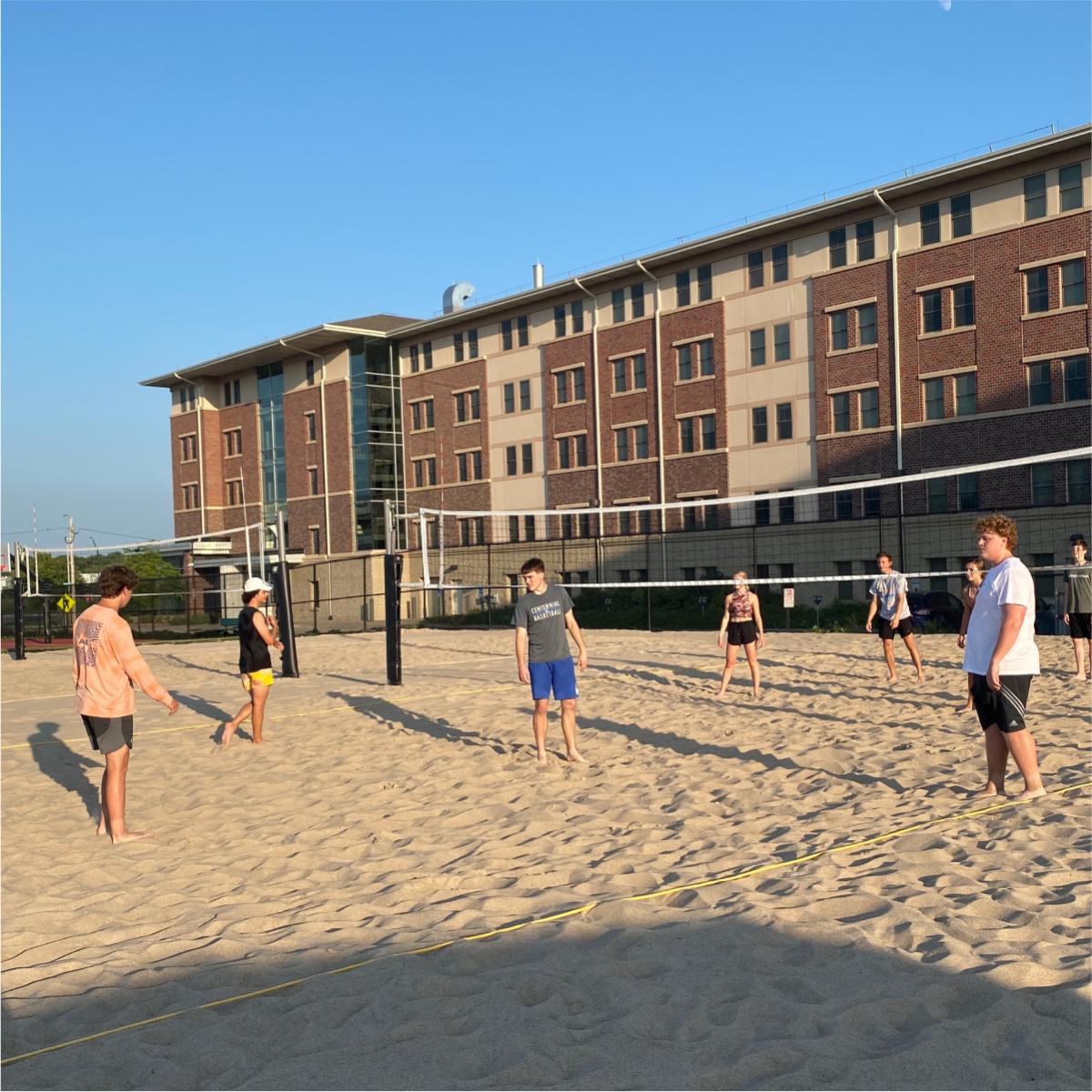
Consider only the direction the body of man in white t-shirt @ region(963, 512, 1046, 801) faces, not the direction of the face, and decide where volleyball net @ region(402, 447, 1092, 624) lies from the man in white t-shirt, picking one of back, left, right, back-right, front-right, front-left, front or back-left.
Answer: right

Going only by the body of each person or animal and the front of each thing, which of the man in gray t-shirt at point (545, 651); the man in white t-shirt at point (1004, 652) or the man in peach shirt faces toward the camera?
the man in gray t-shirt

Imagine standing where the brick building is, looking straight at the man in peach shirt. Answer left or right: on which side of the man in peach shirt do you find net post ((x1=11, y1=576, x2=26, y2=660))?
right

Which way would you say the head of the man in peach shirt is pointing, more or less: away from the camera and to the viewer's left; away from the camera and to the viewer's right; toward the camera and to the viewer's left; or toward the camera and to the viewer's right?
away from the camera and to the viewer's right

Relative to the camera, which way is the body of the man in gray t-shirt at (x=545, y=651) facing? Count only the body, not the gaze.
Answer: toward the camera

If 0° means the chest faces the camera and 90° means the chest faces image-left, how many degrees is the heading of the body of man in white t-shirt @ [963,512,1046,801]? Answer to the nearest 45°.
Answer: approximately 90°

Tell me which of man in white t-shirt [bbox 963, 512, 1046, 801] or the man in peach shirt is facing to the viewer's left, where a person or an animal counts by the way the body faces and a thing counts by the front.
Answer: the man in white t-shirt

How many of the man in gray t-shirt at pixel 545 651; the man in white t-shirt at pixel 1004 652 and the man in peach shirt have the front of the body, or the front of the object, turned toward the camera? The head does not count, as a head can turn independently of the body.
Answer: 1

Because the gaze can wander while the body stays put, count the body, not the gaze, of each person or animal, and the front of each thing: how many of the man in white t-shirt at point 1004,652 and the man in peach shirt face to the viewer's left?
1

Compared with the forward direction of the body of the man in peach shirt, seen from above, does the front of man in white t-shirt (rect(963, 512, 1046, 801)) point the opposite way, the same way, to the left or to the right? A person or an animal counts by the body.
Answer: to the left

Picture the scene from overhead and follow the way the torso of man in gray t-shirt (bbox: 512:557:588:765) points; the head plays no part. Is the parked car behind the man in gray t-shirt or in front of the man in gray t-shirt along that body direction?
behind

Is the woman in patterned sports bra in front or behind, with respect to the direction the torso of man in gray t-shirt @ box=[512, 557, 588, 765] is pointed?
behind

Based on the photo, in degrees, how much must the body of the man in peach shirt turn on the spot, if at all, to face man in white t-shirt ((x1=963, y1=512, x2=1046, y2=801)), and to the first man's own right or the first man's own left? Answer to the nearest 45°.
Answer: approximately 90° to the first man's own right

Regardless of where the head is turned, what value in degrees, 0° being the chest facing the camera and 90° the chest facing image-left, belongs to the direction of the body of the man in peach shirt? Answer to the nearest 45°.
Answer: approximately 225°

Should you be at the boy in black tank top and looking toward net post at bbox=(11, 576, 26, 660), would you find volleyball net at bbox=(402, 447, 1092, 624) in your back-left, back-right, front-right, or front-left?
front-right
